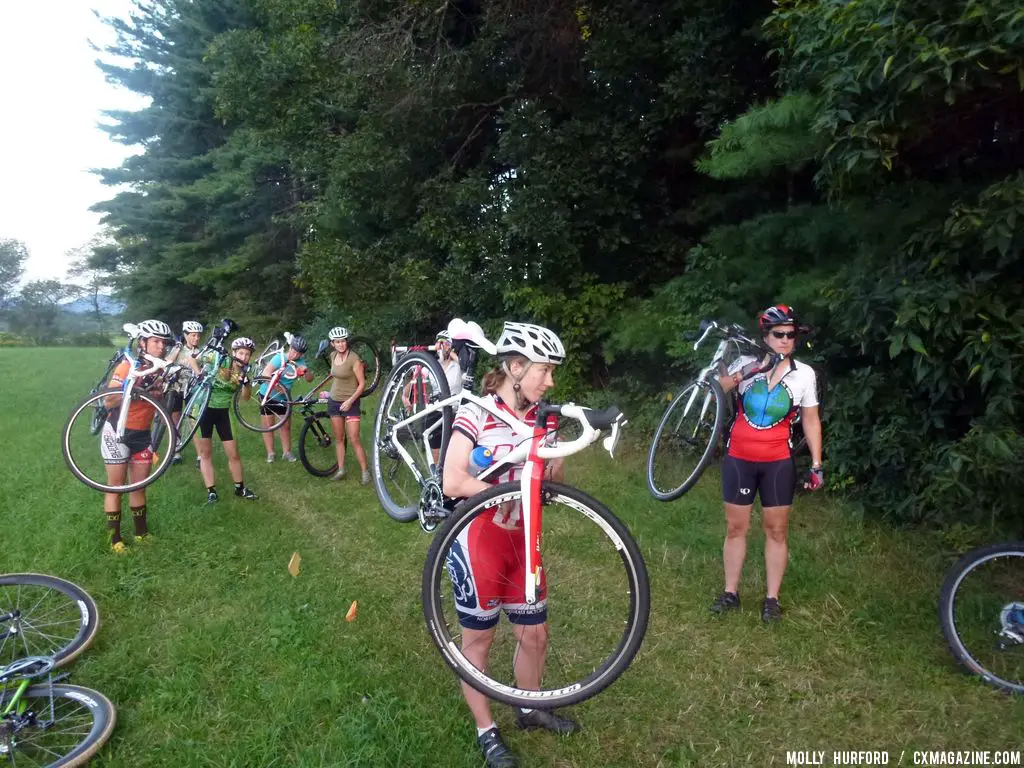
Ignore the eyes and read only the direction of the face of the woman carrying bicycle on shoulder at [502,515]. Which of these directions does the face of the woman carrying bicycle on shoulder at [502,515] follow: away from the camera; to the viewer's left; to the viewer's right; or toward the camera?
to the viewer's right

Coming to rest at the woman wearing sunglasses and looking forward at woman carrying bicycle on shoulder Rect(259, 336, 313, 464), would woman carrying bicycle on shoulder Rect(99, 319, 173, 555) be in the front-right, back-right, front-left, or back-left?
front-left

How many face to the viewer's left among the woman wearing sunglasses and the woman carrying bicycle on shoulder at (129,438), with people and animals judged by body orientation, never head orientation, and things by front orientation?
0

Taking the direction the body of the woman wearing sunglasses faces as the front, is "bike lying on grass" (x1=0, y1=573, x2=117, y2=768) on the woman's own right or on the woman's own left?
on the woman's own right

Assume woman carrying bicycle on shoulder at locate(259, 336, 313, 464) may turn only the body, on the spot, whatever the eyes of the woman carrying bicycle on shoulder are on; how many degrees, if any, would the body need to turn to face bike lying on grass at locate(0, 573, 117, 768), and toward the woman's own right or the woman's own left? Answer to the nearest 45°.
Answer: approximately 45° to the woman's own right

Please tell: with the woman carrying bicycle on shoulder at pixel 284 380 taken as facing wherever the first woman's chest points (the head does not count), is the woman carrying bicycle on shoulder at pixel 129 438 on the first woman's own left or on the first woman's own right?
on the first woman's own right

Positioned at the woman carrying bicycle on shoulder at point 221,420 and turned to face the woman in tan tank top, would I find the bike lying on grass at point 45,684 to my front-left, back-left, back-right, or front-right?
back-right

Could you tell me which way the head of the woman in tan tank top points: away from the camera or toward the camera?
toward the camera

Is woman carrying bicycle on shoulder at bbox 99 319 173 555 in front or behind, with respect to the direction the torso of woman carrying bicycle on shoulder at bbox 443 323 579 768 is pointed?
behind

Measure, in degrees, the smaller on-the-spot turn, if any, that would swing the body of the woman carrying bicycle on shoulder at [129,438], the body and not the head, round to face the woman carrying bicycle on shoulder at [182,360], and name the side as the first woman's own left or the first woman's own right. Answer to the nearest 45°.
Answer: approximately 135° to the first woman's own left

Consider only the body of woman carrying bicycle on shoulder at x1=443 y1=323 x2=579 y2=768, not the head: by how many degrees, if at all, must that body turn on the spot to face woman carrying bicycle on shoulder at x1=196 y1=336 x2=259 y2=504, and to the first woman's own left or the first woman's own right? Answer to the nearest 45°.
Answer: approximately 180°

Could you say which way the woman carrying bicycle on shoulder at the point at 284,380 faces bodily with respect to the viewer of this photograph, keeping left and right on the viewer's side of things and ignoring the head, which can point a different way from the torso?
facing the viewer and to the right of the viewer

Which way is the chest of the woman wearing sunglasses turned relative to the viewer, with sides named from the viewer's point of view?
facing the viewer
